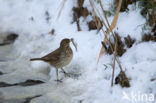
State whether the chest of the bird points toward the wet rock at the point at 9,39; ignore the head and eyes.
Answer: no

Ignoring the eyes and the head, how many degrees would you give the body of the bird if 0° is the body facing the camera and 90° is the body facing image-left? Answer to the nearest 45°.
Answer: approximately 270°
